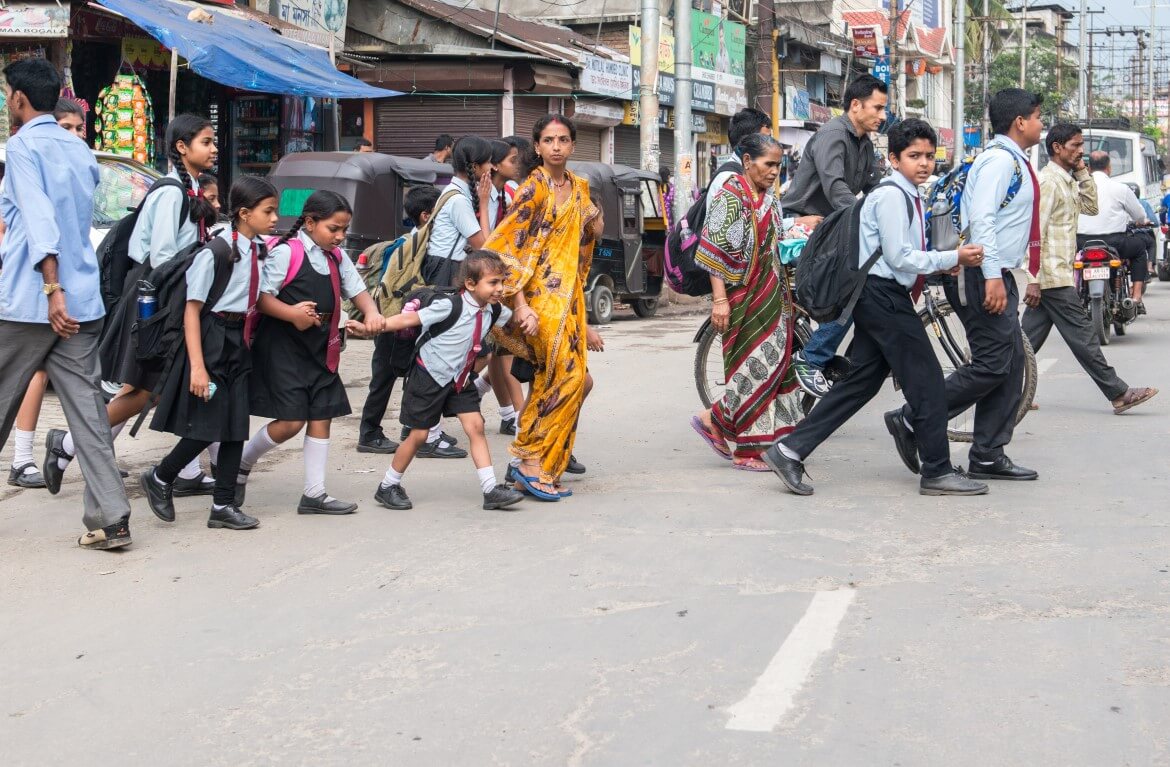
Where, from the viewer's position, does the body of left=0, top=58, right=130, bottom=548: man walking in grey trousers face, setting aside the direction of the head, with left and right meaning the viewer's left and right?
facing away from the viewer and to the left of the viewer

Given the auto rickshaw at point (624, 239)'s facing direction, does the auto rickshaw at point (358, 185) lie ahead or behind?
behind
